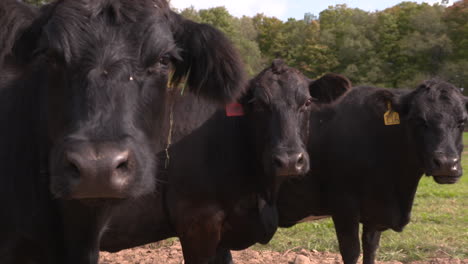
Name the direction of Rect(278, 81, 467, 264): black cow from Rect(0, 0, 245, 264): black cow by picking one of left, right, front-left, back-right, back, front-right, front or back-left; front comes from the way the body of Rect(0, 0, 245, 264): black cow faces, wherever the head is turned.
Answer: back-left

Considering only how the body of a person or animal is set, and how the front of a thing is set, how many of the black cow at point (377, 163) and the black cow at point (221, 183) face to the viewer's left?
0

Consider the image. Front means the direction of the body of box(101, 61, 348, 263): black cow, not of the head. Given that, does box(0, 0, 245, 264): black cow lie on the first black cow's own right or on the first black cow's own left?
on the first black cow's own right

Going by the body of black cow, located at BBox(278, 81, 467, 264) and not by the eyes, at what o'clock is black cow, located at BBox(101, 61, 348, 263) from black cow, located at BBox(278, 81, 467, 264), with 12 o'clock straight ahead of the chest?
black cow, located at BBox(101, 61, 348, 263) is roughly at 3 o'clock from black cow, located at BBox(278, 81, 467, 264).

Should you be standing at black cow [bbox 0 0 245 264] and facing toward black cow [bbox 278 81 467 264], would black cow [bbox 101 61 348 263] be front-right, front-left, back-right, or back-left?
front-left

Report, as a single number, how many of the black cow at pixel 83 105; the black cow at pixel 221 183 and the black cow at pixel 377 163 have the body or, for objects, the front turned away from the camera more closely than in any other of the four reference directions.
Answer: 0

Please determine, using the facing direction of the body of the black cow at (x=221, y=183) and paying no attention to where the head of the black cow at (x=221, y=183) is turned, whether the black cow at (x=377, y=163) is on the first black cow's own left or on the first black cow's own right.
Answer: on the first black cow's own left

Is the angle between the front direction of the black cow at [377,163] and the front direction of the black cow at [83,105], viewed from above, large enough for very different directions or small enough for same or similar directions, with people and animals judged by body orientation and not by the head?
same or similar directions

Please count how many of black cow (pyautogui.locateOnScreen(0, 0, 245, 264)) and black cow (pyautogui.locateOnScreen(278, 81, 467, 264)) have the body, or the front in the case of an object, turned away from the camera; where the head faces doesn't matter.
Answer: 0

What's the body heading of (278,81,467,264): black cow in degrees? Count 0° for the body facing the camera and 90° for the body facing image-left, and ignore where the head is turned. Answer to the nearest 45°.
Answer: approximately 315°

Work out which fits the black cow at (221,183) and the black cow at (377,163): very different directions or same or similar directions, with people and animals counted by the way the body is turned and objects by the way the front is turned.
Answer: same or similar directions

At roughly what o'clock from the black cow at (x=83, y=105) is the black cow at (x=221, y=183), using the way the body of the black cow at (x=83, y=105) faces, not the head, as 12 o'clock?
the black cow at (x=221, y=183) is roughly at 7 o'clock from the black cow at (x=83, y=105).

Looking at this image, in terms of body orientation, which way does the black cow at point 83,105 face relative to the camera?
toward the camera

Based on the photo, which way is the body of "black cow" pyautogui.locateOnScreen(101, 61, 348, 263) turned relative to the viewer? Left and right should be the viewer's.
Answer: facing the viewer and to the right of the viewer
